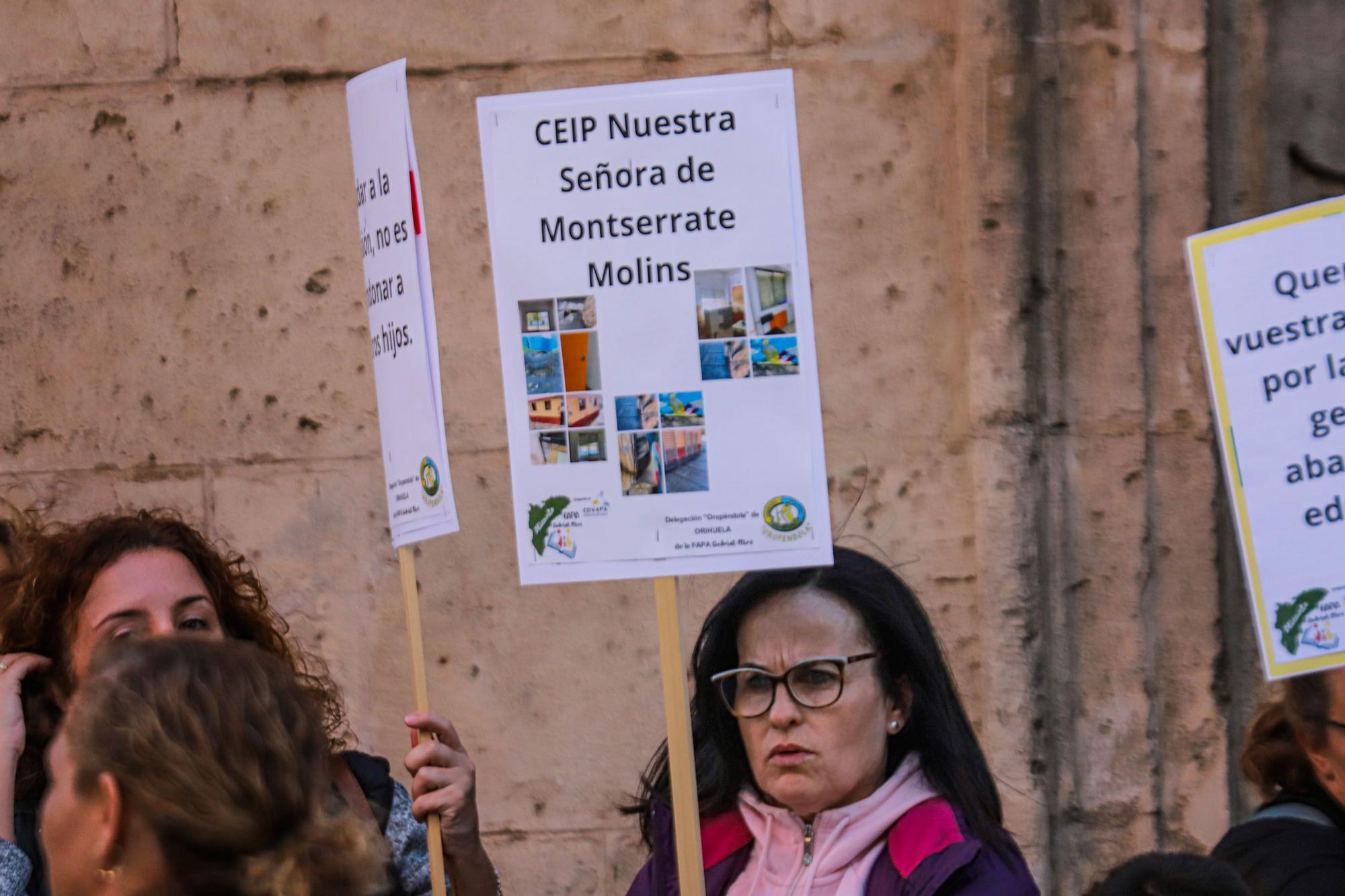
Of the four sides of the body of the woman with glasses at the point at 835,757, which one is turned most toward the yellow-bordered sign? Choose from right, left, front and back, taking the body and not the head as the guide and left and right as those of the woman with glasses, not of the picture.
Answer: left

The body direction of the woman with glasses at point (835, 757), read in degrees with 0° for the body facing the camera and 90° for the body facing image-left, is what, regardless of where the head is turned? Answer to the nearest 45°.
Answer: approximately 45°

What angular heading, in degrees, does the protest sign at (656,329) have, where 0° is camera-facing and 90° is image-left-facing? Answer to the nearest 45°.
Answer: approximately 0°

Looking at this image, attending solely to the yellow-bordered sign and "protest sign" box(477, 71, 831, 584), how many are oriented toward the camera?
2

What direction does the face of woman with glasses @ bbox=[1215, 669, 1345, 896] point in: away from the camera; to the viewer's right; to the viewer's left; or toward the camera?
to the viewer's right

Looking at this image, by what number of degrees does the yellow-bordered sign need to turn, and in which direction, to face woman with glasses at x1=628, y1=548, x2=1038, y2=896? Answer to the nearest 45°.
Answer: approximately 90° to its right

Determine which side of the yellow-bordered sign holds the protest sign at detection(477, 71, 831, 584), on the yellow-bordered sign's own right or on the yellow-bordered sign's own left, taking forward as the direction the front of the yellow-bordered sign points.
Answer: on the yellow-bordered sign's own right

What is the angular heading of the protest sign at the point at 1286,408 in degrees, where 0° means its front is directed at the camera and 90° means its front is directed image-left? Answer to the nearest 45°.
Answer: approximately 0°

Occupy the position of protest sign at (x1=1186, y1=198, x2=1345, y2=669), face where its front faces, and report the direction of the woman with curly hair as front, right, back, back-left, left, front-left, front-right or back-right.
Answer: right
